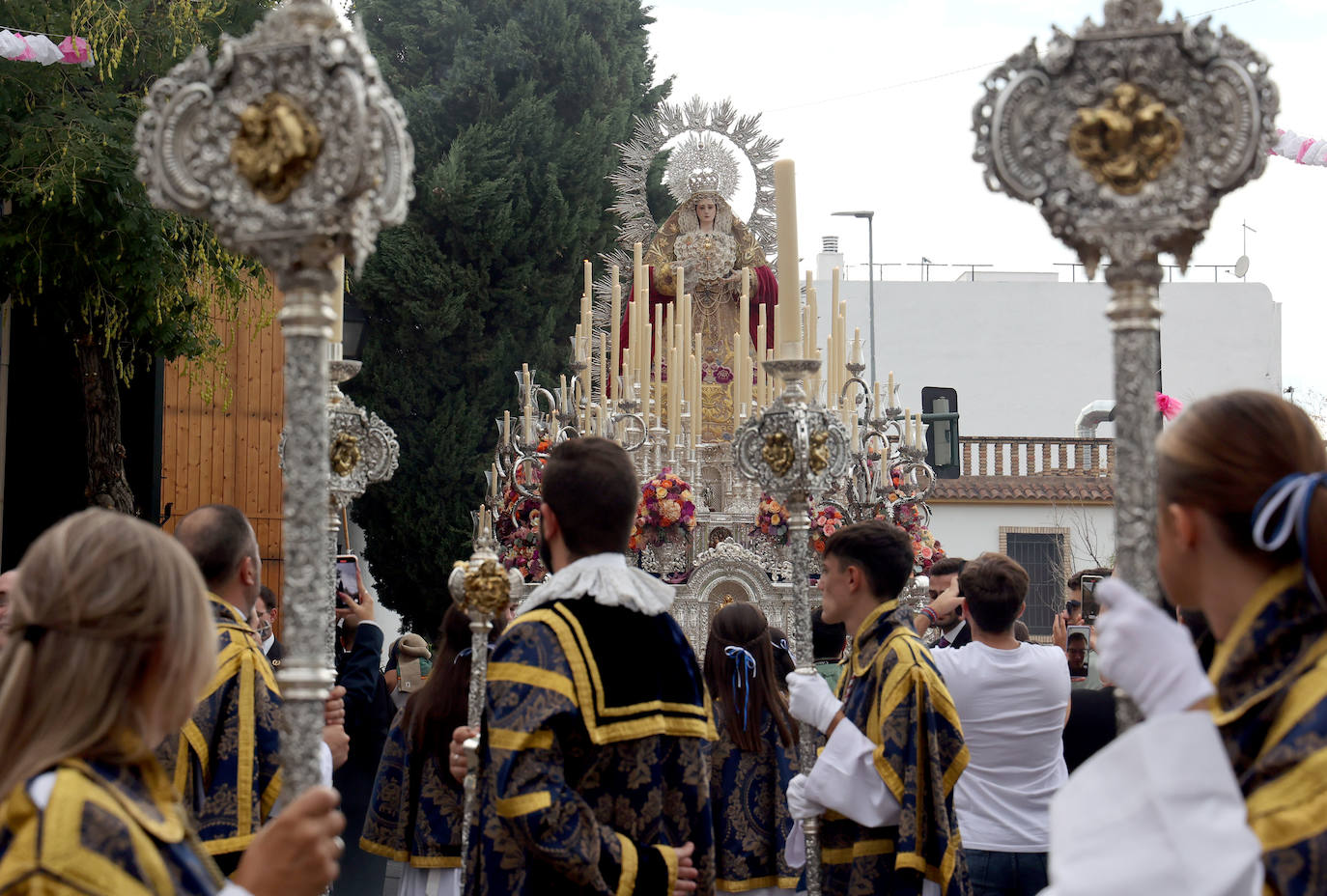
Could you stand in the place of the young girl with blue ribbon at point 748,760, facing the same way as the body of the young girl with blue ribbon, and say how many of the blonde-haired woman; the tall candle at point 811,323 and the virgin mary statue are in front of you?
2

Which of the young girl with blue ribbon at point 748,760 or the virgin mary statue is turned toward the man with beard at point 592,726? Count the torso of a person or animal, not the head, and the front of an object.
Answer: the virgin mary statue

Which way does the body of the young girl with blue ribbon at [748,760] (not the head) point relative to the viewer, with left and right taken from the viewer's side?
facing away from the viewer

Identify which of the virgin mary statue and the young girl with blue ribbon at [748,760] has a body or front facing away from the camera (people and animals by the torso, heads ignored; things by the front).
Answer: the young girl with blue ribbon

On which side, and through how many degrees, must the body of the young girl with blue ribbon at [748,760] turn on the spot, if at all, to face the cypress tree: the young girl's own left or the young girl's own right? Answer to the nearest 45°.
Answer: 0° — they already face it

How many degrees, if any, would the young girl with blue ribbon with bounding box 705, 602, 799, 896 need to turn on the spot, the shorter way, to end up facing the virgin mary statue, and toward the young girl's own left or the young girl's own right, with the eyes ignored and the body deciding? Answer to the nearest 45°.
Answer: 0° — they already face it

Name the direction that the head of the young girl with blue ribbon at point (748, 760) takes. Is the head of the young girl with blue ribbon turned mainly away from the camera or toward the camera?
away from the camera

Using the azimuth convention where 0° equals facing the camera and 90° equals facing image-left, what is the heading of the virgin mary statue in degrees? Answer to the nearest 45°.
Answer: approximately 0°

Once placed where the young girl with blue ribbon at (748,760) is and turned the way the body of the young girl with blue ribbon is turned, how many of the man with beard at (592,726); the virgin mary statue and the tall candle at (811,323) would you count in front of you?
2

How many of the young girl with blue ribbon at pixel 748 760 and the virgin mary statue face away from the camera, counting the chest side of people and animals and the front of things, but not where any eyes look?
1

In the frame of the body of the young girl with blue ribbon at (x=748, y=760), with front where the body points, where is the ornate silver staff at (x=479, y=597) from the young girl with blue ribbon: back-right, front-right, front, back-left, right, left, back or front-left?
back-left

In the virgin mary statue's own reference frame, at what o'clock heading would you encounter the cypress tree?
The cypress tree is roughly at 5 o'clock from the virgin mary statue.

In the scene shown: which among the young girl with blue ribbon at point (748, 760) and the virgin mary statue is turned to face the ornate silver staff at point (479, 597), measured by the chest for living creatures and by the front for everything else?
the virgin mary statue
